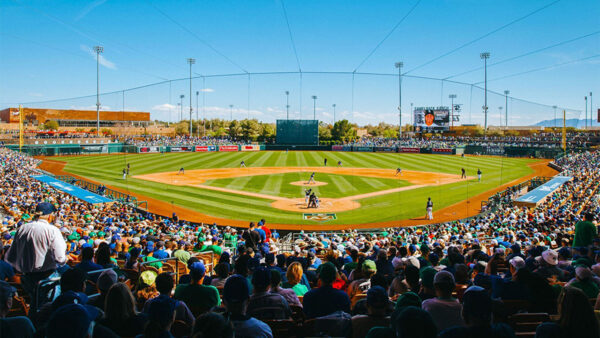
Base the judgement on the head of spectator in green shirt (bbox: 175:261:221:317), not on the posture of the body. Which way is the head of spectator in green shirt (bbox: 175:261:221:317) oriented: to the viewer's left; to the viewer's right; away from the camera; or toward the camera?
away from the camera

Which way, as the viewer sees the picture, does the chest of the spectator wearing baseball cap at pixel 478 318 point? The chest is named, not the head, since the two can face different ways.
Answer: away from the camera

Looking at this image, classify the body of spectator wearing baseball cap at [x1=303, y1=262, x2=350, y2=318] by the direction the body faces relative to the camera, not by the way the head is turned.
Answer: away from the camera

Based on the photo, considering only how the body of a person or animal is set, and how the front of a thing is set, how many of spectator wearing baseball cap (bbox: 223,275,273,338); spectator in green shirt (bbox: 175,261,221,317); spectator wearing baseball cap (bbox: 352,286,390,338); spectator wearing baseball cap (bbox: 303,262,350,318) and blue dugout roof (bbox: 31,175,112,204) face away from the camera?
4

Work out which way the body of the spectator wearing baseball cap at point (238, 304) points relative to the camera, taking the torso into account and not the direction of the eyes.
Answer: away from the camera

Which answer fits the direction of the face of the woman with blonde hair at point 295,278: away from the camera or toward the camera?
away from the camera

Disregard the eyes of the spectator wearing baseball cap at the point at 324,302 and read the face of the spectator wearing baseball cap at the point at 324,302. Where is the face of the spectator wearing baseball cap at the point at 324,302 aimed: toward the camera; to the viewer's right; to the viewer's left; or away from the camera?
away from the camera

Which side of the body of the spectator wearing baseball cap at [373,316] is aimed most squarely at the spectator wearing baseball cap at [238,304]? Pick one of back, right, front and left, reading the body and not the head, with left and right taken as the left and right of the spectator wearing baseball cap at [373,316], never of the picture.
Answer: left

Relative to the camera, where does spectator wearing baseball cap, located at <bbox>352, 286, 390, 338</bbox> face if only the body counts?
away from the camera

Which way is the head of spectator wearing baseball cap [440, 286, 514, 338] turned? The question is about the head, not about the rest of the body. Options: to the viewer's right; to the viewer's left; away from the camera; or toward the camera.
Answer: away from the camera

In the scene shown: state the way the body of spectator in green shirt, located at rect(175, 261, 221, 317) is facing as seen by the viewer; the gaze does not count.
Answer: away from the camera
